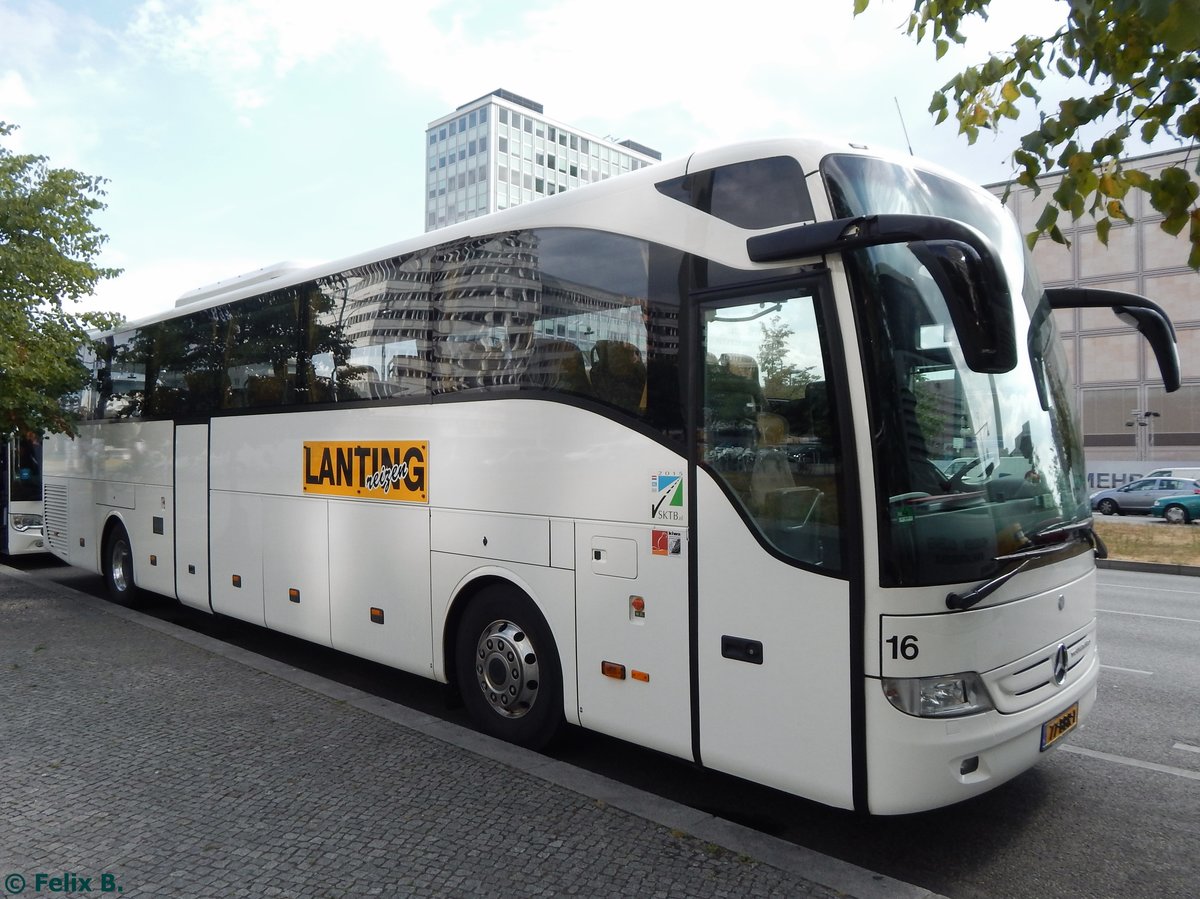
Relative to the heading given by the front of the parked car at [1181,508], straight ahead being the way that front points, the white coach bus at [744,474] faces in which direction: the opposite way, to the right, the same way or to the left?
the opposite way

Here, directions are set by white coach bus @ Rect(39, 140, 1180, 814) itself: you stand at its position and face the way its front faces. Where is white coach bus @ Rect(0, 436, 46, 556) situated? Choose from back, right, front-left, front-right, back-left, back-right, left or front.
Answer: back

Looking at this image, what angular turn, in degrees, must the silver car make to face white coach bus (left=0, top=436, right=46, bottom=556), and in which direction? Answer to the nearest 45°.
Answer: approximately 45° to its left

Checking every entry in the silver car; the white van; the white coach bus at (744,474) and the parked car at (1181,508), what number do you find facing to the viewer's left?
3

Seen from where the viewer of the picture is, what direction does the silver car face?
facing to the left of the viewer

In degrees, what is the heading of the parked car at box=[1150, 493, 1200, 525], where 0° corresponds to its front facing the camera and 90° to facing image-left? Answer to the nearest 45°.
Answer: approximately 90°

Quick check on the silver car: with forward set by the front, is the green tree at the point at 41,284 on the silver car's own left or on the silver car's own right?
on the silver car's own left

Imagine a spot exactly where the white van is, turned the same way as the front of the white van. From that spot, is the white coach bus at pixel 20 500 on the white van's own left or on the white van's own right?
on the white van's own left

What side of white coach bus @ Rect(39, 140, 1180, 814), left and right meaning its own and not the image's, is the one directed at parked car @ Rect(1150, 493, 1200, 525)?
left

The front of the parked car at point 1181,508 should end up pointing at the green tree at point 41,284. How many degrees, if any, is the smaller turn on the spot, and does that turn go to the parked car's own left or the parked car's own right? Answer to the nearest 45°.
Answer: approximately 90° to the parked car's own left

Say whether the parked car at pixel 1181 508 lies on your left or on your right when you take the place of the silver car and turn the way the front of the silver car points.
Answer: on your left

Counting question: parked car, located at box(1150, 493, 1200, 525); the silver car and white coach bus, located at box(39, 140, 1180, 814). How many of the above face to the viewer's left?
2

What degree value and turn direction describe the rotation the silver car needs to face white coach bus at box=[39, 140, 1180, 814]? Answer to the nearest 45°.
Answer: approximately 90° to its left
